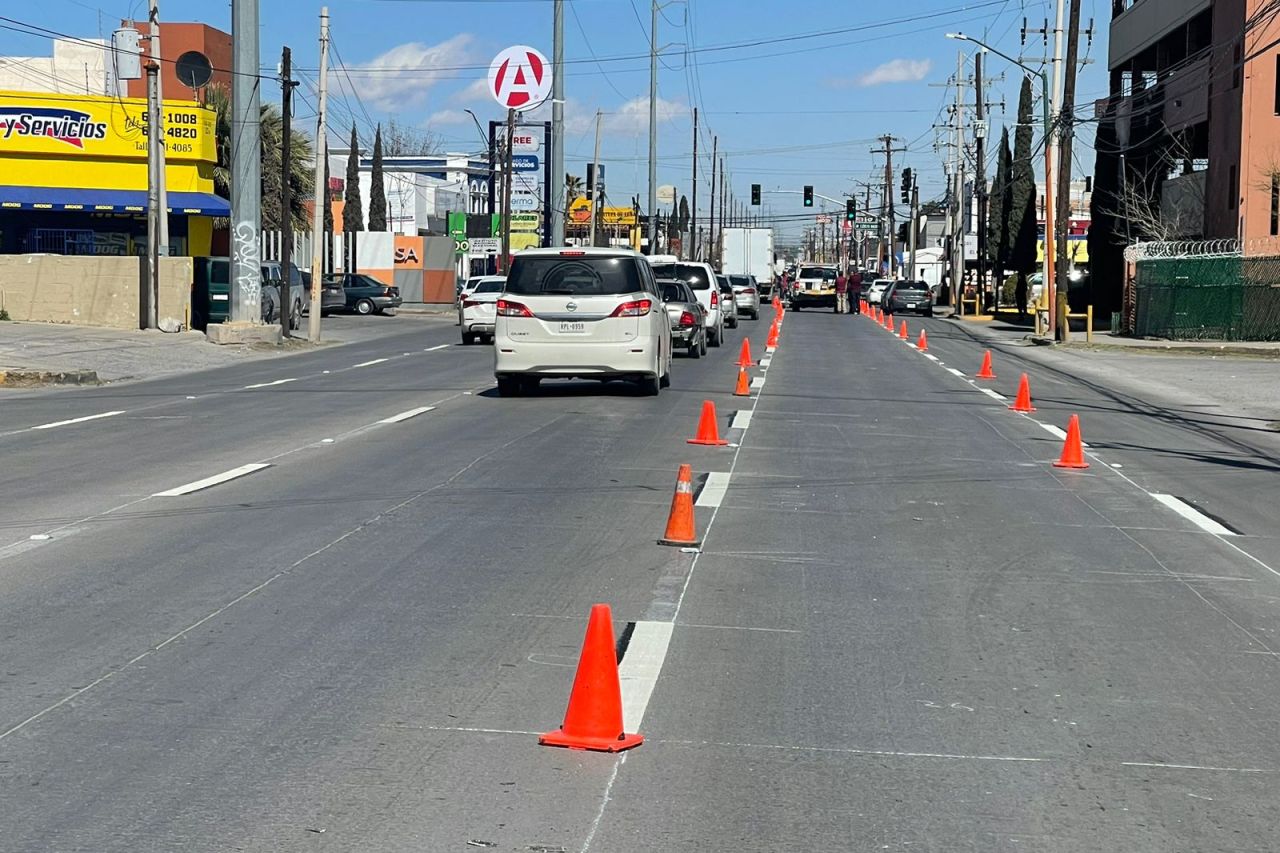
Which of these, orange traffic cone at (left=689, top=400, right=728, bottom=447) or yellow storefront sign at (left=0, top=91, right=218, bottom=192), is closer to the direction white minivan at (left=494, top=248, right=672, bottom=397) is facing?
the yellow storefront sign

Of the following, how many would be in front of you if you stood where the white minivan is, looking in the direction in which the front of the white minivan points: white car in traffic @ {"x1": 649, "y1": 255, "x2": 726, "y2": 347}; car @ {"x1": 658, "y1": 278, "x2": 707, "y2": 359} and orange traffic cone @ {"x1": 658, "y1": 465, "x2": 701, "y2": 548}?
2

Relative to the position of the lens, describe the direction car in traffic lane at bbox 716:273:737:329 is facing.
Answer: facing away from the viewer

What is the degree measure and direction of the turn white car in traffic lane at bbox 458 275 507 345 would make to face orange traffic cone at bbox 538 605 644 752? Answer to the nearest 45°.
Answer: approximately 180°

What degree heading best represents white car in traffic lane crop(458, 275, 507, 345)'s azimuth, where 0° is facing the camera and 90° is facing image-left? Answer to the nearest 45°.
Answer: approximately 180°

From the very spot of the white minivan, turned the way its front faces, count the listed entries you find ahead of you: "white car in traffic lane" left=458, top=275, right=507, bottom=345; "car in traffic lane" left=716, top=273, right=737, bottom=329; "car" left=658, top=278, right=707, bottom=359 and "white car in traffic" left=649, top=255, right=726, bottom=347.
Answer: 4

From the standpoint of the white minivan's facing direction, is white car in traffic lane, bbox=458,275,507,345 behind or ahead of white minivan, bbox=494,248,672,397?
ahead

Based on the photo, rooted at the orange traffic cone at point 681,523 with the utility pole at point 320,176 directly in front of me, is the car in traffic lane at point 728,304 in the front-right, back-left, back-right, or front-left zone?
front-right

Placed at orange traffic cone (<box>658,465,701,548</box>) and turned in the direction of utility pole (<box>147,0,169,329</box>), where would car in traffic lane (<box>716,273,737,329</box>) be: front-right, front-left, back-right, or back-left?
front-right

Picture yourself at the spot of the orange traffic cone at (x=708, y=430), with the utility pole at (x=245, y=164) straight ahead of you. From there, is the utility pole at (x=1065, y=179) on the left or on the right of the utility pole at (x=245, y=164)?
right

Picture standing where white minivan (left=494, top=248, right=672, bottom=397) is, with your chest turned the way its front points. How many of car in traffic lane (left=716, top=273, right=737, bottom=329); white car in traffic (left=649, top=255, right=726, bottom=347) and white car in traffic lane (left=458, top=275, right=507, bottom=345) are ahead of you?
3

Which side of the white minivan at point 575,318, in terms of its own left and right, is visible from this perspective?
back

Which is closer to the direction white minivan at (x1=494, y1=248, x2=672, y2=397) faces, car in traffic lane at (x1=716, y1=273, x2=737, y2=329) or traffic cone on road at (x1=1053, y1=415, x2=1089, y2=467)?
the car in traffic lane

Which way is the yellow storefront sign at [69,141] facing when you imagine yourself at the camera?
facing the viewer
